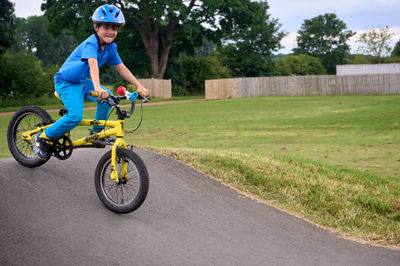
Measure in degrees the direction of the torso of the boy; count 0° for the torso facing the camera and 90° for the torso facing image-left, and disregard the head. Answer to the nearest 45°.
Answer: approximately 315°

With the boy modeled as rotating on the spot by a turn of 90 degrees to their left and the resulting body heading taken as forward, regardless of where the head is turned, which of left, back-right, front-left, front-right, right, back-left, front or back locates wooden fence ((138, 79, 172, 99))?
front-left

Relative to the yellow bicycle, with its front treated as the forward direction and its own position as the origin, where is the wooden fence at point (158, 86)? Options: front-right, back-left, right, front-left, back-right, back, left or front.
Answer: back-left

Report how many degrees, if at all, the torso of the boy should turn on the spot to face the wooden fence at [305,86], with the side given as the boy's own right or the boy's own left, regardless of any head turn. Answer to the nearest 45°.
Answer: approximately 90° to the boy's own left

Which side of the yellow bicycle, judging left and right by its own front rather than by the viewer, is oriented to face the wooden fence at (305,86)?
left
